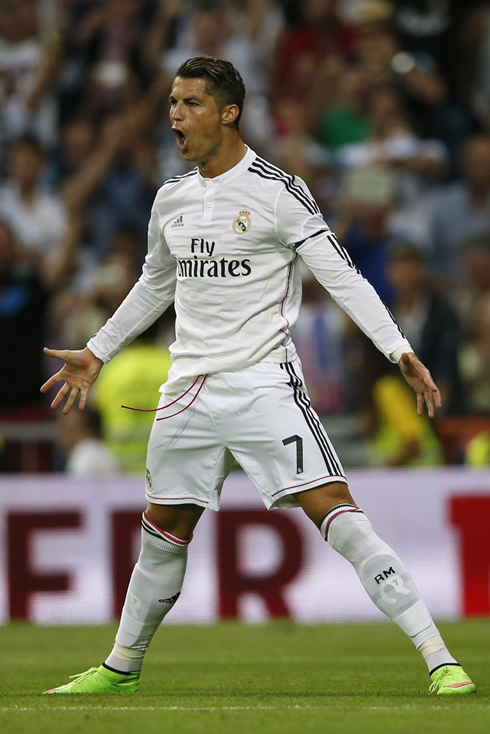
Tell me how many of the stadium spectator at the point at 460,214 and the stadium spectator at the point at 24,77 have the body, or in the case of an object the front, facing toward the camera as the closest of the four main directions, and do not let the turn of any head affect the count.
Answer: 2

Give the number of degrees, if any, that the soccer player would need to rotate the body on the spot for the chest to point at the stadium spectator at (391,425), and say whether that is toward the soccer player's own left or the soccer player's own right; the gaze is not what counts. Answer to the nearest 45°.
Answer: approximately 135° to the soccer player's own right

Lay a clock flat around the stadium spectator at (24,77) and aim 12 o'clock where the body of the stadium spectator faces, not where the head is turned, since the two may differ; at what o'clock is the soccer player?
The soccer player is roughly at 12 o'clock from the stadium spectator.

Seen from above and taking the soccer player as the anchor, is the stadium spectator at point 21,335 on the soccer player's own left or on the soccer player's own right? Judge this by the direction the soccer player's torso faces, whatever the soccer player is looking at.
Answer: on the soccer player's own right

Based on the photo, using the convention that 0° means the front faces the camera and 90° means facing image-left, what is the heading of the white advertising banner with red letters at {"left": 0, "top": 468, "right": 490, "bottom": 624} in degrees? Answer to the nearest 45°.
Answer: approximately 0°

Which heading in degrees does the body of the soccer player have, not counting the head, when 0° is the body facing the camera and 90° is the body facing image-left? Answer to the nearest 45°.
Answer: approximately 45°

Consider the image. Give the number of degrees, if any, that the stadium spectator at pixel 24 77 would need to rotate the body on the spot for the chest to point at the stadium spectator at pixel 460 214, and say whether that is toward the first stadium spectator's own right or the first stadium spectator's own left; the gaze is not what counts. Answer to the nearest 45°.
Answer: approximately 45° to the first stadium spectator's own left

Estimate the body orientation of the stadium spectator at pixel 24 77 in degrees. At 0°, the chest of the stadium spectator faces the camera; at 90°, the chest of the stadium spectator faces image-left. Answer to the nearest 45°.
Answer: approximately 0°

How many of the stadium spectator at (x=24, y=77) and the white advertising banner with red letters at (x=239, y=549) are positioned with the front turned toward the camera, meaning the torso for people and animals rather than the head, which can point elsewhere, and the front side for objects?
2
